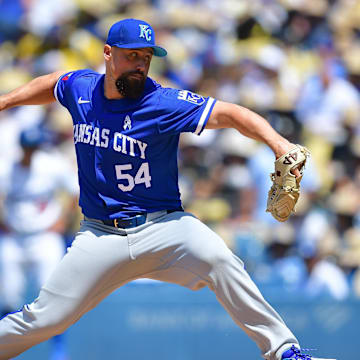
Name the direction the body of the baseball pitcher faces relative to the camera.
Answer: toward the camera
